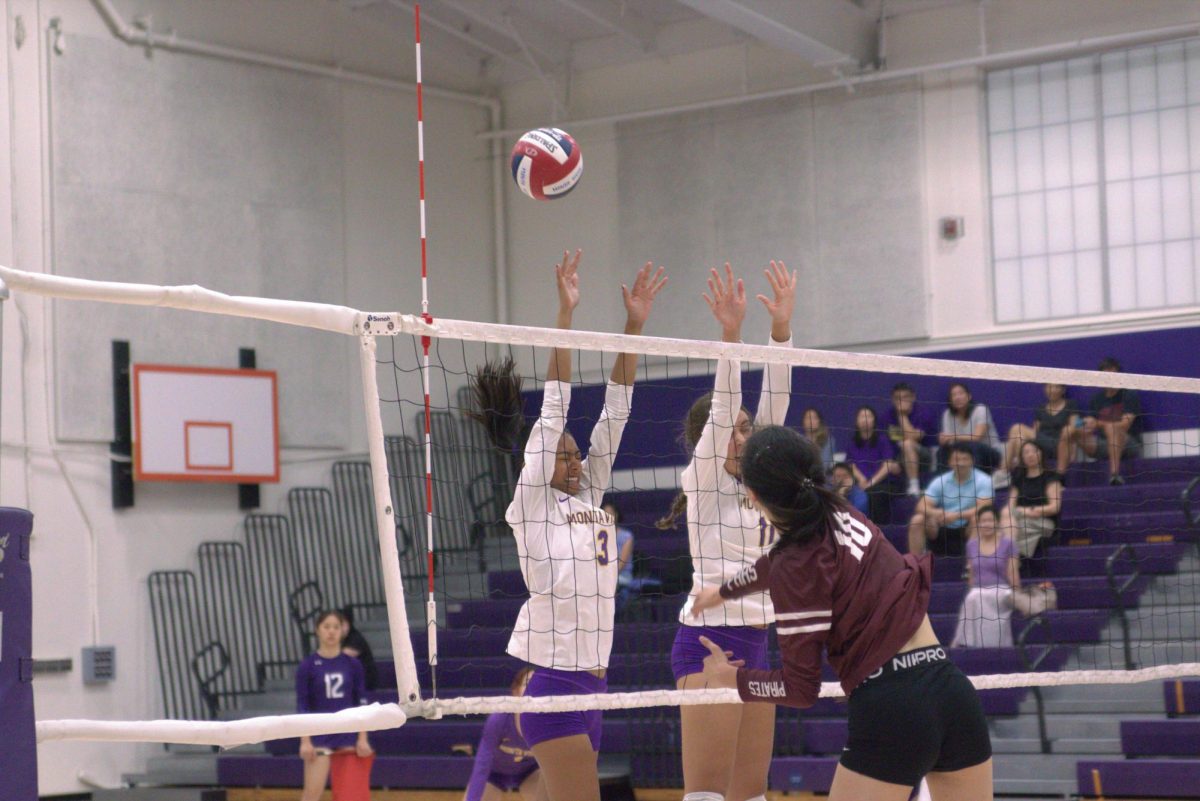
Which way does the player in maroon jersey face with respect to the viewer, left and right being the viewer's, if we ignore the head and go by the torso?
facing away from the viewer and to the left of the viewer

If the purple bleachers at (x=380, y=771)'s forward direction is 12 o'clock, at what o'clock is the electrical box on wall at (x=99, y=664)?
The electrical box on wall is roughly at 4 o'clock from the purple bleachers.

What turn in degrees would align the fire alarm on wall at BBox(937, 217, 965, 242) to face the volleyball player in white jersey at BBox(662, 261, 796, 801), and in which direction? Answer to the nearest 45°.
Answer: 0° — it already faces them

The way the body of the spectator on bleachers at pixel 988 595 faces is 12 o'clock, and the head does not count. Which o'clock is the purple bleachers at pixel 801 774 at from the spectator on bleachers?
The purple bleachers is roughly at 2 o'clock from the spectator on bleachers.

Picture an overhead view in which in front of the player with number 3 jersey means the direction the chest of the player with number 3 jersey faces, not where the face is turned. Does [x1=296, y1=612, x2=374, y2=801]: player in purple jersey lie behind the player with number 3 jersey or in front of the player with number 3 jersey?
behind

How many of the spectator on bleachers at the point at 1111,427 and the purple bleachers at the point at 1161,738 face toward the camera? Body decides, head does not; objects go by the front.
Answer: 2

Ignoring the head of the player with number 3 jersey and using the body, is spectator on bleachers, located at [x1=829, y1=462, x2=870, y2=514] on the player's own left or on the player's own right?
on the player's own left

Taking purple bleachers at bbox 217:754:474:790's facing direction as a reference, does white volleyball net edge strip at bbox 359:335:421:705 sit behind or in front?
in front

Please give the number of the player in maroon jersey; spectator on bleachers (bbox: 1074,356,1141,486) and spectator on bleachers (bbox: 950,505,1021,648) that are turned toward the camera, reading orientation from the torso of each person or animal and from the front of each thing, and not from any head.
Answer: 2

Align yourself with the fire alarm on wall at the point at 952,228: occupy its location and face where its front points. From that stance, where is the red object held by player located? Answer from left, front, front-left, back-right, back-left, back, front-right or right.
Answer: front-right

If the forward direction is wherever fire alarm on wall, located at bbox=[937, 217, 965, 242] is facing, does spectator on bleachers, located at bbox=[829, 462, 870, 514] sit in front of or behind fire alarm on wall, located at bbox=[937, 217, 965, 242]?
in front

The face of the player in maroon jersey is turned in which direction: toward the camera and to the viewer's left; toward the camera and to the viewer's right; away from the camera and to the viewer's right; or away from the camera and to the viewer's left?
away from the camera and to the viewer's left
